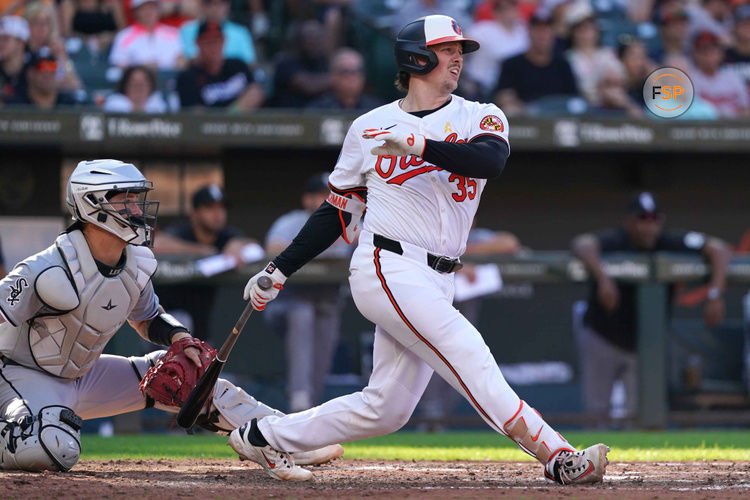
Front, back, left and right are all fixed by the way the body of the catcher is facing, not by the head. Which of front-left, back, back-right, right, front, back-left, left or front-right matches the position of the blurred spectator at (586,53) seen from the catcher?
left

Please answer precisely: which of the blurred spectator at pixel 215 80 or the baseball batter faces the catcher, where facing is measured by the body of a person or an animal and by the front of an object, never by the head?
the blurred spectator

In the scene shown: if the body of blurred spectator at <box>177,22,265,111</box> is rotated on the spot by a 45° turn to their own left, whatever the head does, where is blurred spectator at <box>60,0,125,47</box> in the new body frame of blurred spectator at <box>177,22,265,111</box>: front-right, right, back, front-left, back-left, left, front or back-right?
back

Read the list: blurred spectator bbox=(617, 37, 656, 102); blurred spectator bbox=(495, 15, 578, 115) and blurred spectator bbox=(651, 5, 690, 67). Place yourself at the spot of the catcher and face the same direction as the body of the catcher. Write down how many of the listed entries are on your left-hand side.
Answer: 3

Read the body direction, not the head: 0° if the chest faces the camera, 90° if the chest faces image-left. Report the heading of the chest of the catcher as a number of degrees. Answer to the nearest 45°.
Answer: approximately 315°

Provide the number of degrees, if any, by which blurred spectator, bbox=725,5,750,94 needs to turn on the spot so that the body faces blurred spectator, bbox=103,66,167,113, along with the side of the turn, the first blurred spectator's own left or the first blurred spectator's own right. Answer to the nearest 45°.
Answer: approximately 45° to the first blurred spectator's own right

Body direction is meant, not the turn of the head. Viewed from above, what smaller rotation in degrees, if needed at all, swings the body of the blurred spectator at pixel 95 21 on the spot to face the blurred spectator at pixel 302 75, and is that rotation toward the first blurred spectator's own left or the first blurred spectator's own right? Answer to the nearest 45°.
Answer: approximately 45° to the first blurred spectator's own left

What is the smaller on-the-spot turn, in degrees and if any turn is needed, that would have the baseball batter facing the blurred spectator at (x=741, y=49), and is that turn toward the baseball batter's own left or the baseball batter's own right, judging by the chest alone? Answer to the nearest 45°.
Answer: approximately 90° to the baseball batter's own left

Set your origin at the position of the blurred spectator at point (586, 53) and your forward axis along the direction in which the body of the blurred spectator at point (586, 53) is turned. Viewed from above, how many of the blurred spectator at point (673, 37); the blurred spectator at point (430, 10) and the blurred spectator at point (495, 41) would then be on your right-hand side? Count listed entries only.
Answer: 2

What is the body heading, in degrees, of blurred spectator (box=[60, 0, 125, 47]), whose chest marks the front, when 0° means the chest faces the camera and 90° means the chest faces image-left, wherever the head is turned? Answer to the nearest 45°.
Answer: approximately 0°

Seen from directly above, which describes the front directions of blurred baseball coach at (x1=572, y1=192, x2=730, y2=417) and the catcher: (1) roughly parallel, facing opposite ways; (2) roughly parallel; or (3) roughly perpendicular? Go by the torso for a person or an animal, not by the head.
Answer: roughly perpendicular
